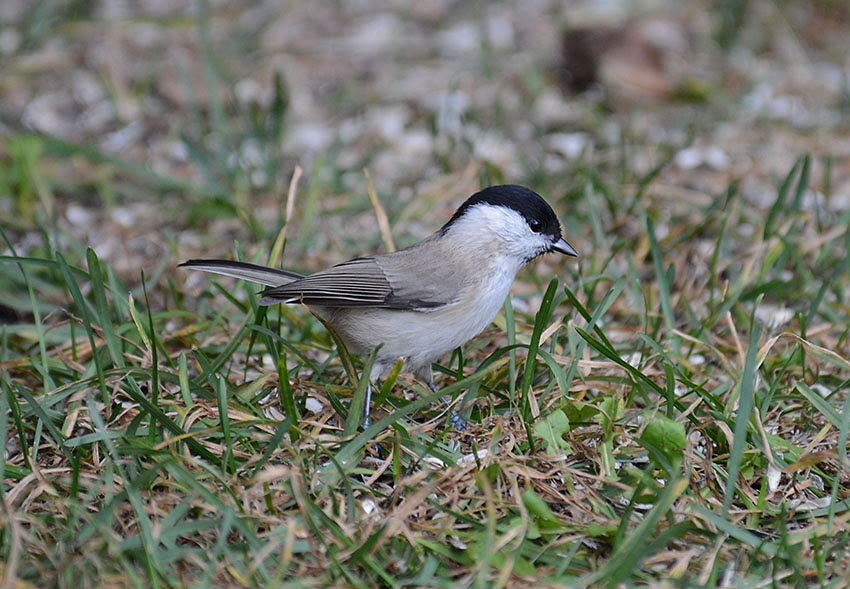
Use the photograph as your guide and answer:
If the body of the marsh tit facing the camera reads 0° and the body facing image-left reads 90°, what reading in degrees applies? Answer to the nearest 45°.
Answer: approximately 270°
